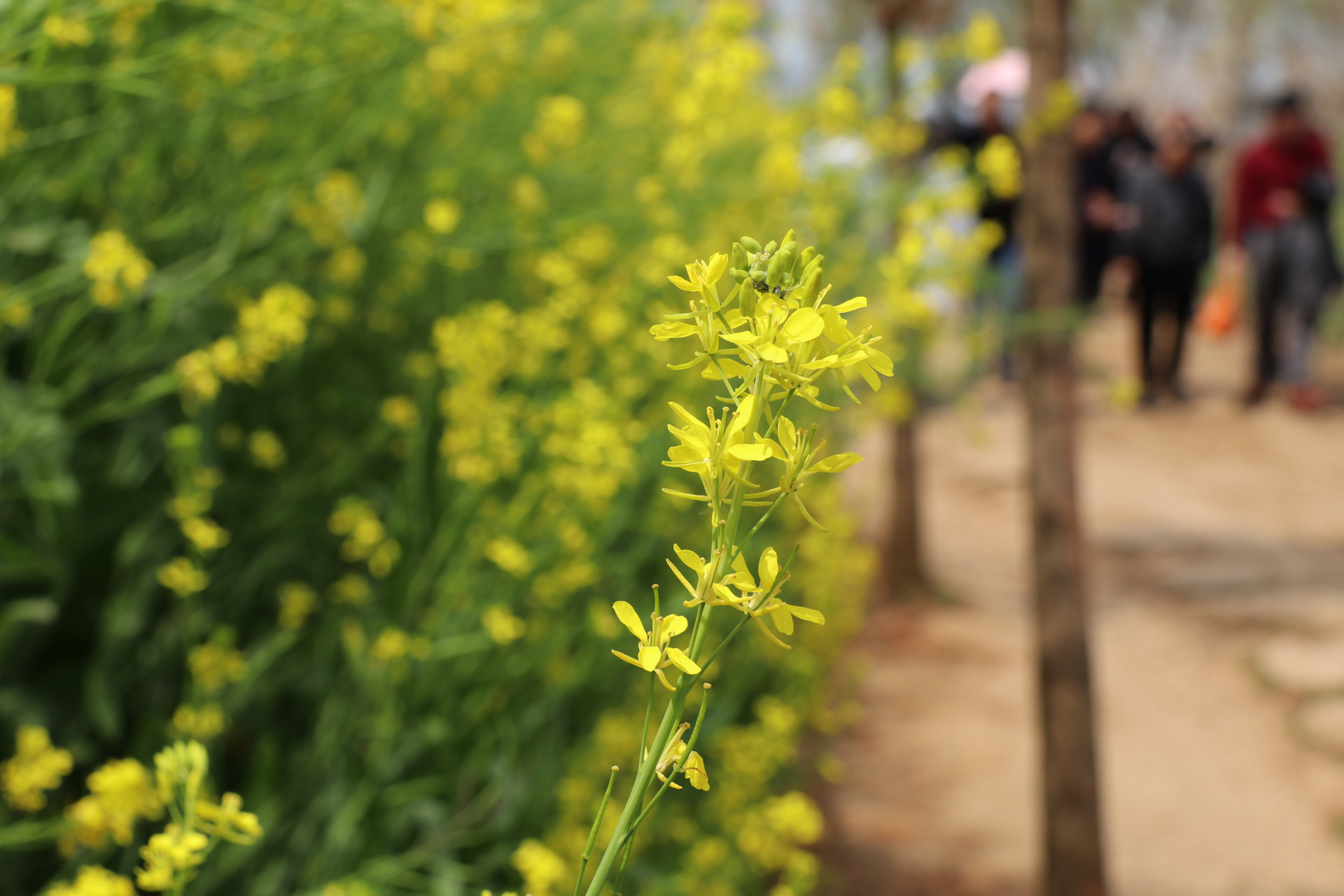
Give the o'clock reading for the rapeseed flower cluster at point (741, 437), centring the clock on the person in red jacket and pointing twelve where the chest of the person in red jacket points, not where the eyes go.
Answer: The rapeseed flower cluster is roughly at 12 o'clock from the person in red jacket.

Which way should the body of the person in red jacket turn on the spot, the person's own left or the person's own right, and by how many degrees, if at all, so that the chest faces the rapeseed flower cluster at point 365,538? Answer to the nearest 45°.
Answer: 0° — they already face it

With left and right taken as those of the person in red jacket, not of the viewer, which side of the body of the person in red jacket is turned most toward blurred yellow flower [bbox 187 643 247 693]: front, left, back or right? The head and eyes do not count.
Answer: front

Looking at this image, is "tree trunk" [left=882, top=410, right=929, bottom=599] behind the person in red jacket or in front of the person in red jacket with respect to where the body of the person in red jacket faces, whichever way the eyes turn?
in front

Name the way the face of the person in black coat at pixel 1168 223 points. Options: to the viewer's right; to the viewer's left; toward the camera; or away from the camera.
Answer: toward the camera

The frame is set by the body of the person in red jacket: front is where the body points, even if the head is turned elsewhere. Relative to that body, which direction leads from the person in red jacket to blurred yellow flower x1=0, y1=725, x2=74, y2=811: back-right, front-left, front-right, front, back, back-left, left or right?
front

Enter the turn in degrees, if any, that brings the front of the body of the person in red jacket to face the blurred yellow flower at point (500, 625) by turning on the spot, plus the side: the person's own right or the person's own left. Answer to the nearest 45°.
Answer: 0° — they already face it

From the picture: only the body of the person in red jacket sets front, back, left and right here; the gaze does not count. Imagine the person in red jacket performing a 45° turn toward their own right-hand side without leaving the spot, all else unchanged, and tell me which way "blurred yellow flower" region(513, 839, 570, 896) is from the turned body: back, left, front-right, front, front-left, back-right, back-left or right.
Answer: front-left

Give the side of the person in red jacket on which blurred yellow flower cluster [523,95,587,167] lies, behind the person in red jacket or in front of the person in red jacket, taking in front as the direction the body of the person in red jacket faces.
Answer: in front

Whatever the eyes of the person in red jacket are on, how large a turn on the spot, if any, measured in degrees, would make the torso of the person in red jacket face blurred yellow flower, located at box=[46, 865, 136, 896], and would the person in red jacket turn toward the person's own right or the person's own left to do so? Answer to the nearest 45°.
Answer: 0° — they already face it

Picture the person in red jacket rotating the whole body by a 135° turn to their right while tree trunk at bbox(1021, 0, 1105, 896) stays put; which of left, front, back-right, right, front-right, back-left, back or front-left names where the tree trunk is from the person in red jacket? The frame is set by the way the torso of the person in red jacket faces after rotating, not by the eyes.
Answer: back-left

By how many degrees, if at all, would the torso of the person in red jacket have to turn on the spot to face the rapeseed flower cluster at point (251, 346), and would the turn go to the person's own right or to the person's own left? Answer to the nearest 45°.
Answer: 0° — they already face it

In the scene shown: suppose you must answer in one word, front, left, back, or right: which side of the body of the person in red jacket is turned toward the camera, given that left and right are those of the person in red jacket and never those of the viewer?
front

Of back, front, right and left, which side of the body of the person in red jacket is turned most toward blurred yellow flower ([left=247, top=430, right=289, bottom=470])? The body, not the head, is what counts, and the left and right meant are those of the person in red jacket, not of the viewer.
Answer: front

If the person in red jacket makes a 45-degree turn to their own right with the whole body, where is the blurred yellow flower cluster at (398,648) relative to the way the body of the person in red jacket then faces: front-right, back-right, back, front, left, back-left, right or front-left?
front-left

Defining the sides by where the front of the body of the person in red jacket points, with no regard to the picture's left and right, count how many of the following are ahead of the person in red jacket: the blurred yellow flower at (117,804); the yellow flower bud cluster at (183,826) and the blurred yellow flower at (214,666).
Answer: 3

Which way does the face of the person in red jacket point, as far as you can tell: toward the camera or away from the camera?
toward the camera

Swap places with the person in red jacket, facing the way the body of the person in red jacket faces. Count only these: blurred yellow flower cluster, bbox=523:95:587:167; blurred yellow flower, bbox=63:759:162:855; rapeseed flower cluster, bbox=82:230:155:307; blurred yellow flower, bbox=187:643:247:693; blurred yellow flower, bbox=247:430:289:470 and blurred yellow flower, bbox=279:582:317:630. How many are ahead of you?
6
